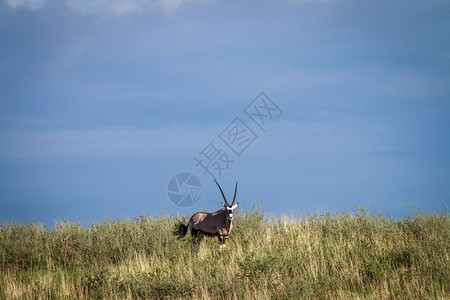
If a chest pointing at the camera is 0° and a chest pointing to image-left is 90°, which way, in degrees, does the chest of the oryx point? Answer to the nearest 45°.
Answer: approximately 315°
